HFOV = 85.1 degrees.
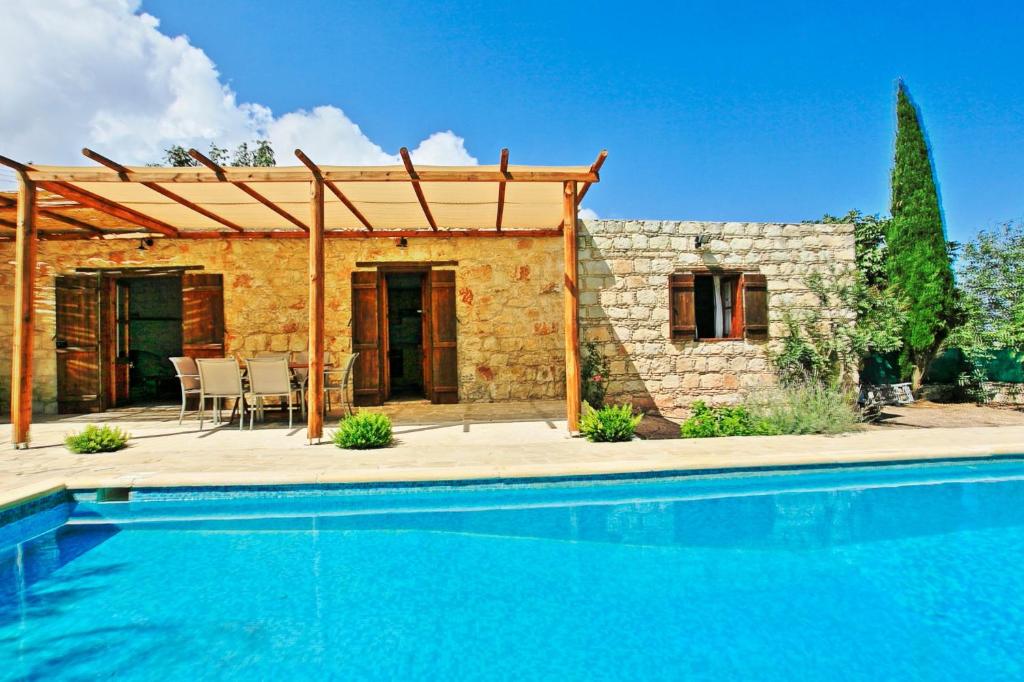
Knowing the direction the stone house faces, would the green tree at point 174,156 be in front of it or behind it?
behind

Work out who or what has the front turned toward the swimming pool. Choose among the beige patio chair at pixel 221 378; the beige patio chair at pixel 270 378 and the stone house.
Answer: the stone house

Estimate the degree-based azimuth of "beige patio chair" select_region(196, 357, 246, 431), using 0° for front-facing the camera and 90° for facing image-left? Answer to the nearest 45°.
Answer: approximately 180°

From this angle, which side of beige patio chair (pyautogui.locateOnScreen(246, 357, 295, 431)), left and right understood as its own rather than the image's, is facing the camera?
back

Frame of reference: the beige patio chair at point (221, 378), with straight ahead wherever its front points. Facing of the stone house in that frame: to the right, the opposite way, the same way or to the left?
the opposite way

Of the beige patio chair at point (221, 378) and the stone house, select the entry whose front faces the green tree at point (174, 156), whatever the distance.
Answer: the beige patio chair

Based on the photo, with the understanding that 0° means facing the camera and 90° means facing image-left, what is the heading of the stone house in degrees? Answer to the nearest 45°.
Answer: approximately 0°

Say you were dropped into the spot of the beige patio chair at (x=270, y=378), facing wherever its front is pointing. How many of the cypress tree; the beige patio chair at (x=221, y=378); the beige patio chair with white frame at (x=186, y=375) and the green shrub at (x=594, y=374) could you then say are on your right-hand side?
2

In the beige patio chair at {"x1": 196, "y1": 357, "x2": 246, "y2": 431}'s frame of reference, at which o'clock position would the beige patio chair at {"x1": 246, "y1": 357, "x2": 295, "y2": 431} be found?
the beige patio chair at {"x1": 246, "y1": 357, "x2": 295, "y2": 431} is roughly at 4 o'clock from the beige patio chair at {"x1": 196, "y1": 357, "x2": 246, "y2": 431}.

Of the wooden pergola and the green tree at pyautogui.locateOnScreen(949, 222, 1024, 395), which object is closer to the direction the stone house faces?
the wooden pergola

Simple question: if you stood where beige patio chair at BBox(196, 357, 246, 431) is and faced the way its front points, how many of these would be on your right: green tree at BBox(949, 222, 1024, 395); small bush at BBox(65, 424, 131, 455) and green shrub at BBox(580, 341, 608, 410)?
2
